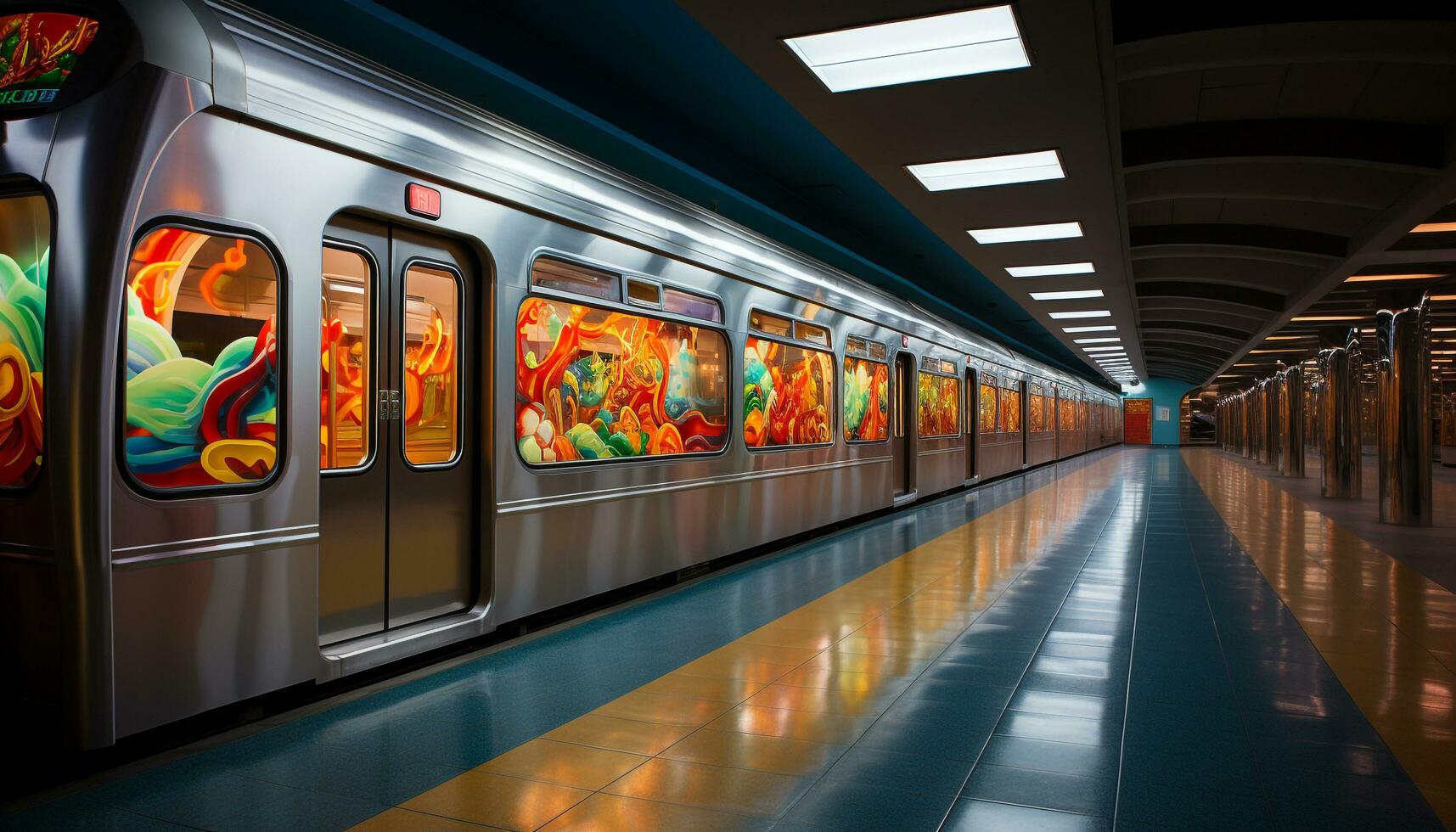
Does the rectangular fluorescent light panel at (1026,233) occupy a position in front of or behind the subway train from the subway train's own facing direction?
behind

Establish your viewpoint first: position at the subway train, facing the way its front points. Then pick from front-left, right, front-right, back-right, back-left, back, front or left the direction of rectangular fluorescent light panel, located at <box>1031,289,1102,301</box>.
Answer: back

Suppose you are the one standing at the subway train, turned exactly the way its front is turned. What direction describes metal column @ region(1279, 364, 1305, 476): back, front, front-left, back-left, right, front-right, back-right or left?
back

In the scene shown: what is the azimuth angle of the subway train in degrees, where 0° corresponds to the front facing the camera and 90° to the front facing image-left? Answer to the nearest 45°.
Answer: approximately 45°

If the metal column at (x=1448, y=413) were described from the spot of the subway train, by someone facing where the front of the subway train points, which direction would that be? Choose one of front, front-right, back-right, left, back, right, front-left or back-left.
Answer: back
